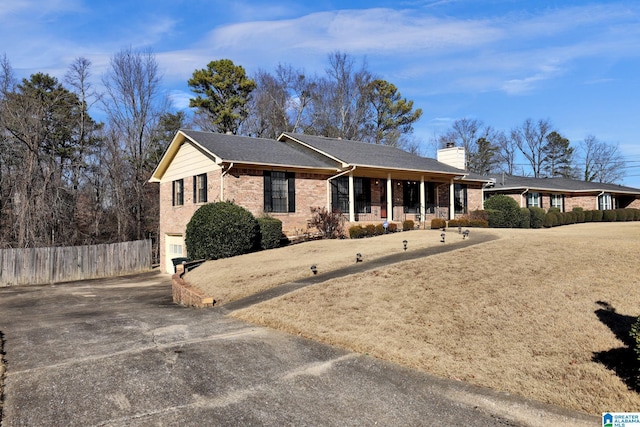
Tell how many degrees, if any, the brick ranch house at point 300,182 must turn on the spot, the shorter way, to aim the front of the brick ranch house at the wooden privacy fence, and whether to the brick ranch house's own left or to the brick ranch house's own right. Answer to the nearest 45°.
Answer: approximately 135° to the brick ranch house's own right

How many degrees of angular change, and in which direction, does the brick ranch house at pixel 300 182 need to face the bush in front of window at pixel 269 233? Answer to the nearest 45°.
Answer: approximately 45° to its right

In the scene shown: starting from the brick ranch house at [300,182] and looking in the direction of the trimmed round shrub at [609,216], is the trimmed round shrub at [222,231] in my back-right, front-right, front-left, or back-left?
back-right

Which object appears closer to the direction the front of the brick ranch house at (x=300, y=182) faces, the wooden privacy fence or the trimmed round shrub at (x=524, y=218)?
the trimmed round shrub

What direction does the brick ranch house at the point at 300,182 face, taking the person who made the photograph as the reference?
facing the viewer and to the right of the viewer

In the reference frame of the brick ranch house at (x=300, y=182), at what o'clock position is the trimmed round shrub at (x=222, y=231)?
The trimmed round shrub is roughly at 2 o'clock from the brick ranch house.

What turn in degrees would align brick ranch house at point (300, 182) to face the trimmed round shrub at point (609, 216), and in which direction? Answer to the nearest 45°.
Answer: approximately 90° to its left

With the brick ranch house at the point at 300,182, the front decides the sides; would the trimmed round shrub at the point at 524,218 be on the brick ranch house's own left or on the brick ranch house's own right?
on the brick ranch house's own left

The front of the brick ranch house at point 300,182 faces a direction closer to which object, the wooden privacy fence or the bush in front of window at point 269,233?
the bush in front of window

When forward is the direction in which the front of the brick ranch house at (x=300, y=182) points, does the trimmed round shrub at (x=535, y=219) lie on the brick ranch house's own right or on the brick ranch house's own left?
on the brick ranch house's own left

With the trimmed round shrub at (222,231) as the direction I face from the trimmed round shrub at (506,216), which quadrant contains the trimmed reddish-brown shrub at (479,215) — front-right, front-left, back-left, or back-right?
front-right

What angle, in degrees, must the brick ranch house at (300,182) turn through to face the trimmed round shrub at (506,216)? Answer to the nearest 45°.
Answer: approximately 90° to its left
